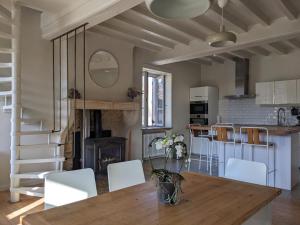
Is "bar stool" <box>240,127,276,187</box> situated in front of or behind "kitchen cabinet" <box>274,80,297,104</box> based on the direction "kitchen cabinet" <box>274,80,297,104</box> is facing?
in front

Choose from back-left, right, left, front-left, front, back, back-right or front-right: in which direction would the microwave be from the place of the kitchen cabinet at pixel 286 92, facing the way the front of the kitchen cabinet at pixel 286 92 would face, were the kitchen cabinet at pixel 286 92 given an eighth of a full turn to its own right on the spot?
front-right

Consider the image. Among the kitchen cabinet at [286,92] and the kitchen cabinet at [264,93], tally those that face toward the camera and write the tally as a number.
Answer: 2

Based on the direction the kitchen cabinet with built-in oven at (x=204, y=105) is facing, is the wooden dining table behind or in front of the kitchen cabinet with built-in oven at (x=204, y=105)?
in front

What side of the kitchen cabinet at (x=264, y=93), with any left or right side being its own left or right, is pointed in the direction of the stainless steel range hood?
right

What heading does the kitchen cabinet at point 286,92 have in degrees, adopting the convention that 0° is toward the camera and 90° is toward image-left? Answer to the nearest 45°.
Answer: approximately 0°

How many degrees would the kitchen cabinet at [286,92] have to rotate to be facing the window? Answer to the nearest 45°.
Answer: approximately 90° to its right

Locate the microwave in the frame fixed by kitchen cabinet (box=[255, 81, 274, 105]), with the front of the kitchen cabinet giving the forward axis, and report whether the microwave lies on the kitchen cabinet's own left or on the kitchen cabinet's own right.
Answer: on the kitchen cabinet's own right

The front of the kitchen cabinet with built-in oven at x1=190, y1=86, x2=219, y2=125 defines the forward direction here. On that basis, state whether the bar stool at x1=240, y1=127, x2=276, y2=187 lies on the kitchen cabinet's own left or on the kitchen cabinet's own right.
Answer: on the kitchen cabinet's own left
